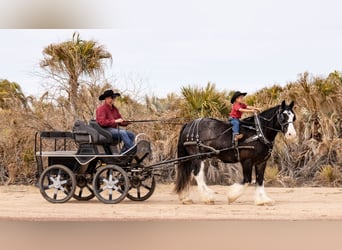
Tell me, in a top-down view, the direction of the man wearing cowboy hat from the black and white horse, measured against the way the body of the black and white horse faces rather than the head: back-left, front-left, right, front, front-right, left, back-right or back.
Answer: back

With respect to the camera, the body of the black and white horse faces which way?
to the viewer's right

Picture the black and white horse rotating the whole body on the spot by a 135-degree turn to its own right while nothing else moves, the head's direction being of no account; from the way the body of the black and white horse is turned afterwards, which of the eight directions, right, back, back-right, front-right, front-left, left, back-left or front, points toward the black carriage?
front-right

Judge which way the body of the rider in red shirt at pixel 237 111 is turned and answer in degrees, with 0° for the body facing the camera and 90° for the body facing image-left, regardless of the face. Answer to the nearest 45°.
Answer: approximately 270°

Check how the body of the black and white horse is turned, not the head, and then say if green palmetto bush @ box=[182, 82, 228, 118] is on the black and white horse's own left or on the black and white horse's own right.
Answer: on the black and white horse's own left

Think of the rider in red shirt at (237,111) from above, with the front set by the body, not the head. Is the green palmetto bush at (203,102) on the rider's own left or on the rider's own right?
on the rider's own left

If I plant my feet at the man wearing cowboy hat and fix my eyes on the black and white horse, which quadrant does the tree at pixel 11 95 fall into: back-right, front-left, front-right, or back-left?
back-left

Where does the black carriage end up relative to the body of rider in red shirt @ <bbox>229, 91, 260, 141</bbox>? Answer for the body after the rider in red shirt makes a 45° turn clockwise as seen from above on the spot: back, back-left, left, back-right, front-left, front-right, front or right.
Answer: back-right
